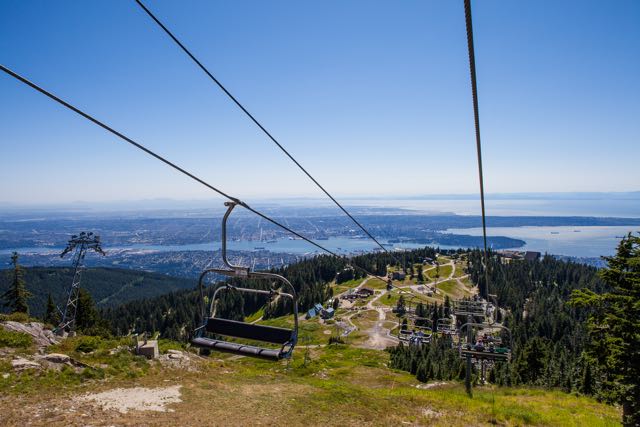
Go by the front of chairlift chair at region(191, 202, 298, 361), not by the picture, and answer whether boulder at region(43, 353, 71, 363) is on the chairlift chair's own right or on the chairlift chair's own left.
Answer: on the chairlift chair's own right

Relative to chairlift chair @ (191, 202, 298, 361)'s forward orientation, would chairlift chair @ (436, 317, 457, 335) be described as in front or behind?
behind

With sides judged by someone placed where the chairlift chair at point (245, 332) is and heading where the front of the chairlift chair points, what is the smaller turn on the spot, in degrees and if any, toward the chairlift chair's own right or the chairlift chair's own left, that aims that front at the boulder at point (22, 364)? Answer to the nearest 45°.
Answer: approximately 90° to the chairlift chair's own right

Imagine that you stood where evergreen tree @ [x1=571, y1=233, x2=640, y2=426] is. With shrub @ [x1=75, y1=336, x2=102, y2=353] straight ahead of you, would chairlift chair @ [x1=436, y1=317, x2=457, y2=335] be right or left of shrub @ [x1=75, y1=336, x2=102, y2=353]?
right

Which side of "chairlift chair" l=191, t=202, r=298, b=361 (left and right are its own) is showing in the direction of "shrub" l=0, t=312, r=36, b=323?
right

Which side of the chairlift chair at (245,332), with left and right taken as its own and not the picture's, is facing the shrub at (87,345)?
right

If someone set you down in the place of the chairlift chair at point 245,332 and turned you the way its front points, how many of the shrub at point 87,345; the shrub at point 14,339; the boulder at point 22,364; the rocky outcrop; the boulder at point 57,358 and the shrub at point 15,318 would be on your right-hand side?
6
